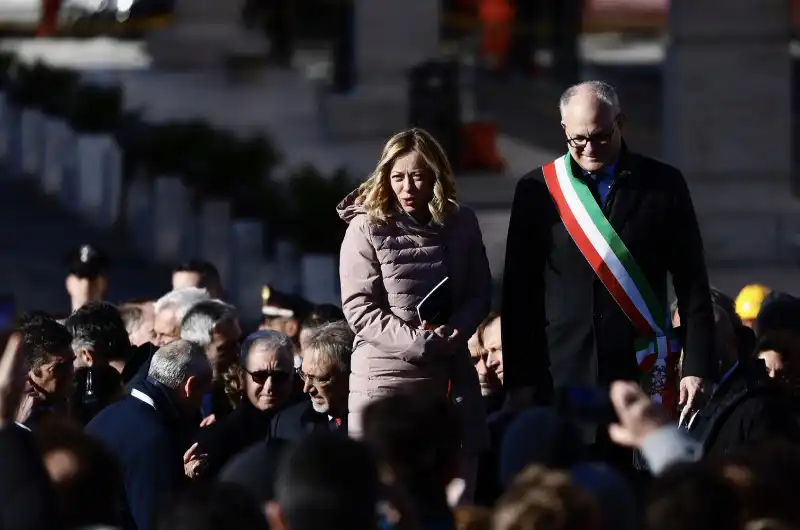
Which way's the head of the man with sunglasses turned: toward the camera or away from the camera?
toward the camera

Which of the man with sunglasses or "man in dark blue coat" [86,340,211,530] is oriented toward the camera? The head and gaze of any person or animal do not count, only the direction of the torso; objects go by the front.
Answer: the man with sunglasses

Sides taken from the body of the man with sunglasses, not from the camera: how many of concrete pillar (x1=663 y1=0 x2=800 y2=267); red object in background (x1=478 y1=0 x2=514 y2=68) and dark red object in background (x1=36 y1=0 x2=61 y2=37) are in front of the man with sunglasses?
0

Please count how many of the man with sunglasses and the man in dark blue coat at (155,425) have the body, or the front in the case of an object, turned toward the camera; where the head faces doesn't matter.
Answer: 1

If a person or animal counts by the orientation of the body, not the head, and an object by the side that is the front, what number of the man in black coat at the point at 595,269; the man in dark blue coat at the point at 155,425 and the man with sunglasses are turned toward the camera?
2

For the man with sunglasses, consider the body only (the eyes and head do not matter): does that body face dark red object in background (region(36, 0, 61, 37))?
no

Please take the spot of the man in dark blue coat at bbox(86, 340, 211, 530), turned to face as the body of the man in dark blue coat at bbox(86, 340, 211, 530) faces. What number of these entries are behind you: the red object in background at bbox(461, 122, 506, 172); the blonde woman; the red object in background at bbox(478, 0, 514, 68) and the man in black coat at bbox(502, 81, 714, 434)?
0

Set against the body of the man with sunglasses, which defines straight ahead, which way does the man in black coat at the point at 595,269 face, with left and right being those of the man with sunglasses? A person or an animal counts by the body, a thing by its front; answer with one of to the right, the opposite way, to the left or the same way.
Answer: the same way

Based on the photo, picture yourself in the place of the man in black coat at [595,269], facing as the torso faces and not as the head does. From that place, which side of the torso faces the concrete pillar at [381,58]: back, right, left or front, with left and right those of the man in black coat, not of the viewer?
back

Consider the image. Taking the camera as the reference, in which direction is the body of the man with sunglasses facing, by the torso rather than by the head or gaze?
toward the camera

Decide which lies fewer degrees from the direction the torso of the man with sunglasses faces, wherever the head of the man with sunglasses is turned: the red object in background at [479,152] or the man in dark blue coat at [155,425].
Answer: the man in dark blue coat

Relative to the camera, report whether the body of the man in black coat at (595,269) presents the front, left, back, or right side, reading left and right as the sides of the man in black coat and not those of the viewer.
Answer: front

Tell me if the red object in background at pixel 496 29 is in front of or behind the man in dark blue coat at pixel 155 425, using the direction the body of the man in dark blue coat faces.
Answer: in front

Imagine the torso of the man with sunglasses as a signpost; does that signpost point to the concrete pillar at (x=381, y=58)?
no

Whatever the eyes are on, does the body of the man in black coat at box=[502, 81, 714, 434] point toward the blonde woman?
no

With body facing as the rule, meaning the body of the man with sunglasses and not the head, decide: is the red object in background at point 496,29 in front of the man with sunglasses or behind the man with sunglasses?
behind

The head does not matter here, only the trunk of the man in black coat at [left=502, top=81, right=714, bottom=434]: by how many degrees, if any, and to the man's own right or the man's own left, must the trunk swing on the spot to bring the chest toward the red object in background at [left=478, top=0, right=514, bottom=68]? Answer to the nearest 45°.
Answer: approximately 180°

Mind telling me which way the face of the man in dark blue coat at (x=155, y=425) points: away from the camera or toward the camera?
away from the camera
